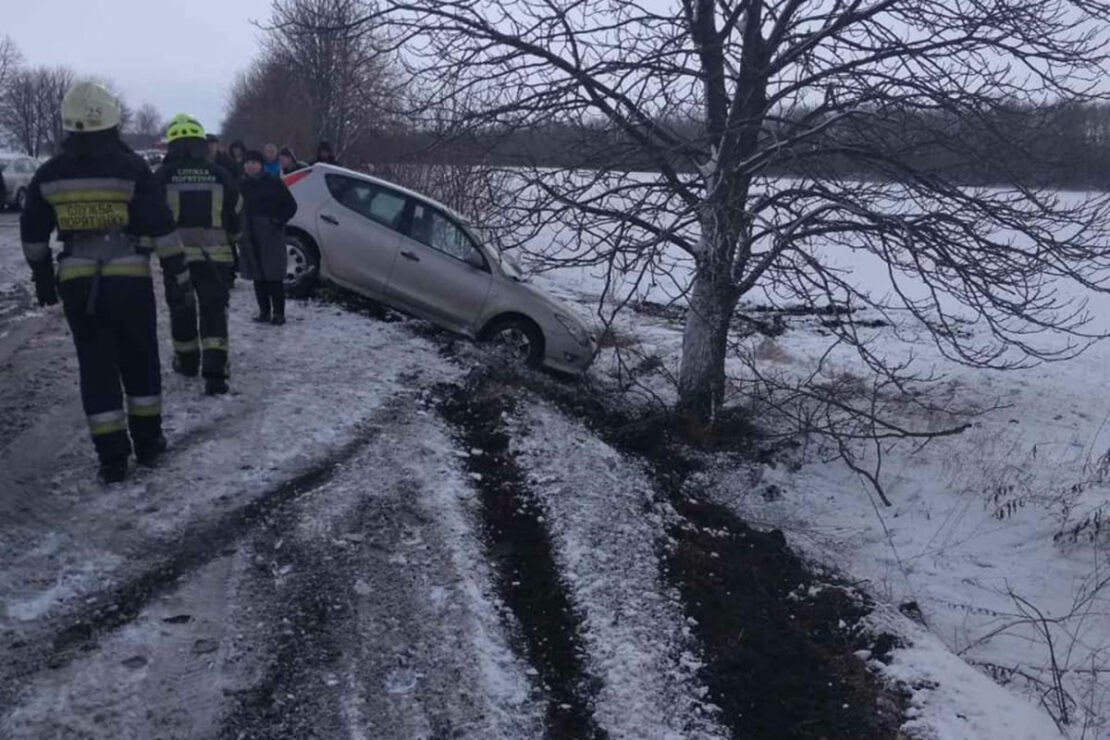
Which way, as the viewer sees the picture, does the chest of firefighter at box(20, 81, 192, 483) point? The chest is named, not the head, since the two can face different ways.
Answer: away from the camera

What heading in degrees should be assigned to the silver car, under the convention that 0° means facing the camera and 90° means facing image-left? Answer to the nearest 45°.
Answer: approximately 270°

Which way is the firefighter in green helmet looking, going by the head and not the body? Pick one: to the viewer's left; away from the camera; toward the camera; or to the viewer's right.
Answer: away from the camera

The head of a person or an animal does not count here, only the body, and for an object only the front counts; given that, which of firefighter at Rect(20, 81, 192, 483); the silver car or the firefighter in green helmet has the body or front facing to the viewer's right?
the silver car

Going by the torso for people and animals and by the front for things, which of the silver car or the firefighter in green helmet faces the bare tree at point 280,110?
the firefighter in green helmet

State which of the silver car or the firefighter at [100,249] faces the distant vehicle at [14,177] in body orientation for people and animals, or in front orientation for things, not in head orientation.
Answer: the firefighter

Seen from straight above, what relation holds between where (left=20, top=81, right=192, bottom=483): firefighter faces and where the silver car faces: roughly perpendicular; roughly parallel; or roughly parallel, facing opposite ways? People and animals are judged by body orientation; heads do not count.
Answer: roughly perpendicular

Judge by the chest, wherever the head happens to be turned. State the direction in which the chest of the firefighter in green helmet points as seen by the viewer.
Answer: away from the camera

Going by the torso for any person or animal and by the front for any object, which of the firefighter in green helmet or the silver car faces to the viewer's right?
the silver car

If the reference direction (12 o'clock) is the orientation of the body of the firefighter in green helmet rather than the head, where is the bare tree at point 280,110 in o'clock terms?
The bare tree is roughly at 12 o'clock from the firefighter in green helmet.

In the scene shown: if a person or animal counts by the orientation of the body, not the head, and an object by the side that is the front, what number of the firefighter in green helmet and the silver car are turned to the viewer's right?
1

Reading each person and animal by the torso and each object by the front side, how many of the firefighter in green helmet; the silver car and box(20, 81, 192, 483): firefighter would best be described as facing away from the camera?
2

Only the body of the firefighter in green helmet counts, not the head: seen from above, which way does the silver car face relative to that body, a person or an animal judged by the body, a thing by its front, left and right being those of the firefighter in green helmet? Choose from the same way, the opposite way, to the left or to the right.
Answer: to the right

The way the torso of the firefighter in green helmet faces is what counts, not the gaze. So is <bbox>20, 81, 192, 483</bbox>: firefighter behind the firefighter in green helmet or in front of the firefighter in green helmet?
behind

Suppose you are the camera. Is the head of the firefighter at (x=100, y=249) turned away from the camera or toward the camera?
away from the camera
